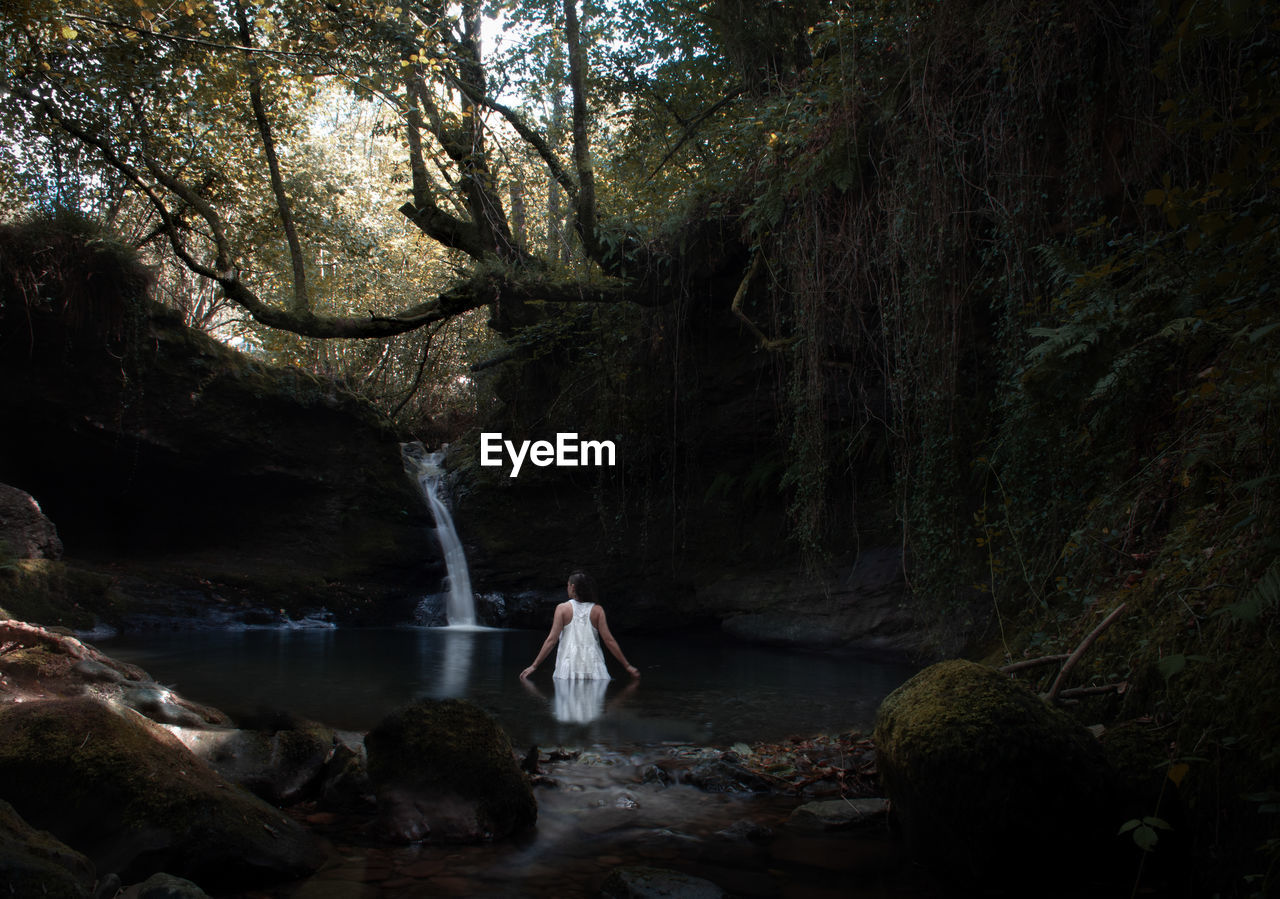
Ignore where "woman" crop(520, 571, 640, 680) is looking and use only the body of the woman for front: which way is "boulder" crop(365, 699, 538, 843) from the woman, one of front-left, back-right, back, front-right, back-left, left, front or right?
back

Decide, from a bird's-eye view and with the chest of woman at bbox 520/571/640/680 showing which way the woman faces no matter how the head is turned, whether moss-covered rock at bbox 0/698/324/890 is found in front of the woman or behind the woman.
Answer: behind

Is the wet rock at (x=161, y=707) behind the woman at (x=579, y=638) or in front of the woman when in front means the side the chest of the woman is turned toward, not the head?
behind

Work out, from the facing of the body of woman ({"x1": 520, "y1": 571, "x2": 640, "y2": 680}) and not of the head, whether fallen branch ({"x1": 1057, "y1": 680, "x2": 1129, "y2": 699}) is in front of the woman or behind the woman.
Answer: behind

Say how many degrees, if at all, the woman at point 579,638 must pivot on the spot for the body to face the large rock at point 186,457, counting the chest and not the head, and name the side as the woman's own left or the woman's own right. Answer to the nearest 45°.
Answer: approximately 45° to the woman's own left

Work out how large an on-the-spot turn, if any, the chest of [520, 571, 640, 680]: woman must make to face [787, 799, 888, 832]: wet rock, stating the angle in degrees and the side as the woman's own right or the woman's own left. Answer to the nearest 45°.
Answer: approximately 180°

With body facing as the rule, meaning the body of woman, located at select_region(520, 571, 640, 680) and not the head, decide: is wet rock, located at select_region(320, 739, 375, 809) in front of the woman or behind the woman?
behind

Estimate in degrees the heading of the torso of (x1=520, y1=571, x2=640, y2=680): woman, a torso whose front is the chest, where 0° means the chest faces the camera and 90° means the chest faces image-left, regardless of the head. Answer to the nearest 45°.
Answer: approximately 180°

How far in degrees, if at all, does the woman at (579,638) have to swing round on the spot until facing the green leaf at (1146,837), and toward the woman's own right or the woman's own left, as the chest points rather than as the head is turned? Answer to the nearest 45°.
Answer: approximately 180°
